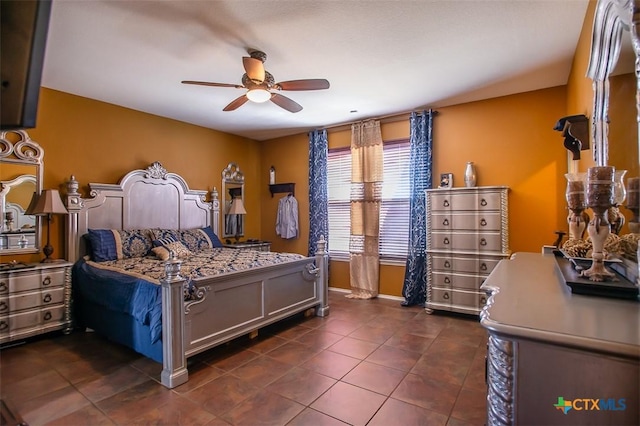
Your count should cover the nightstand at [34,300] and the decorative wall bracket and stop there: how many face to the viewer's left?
1

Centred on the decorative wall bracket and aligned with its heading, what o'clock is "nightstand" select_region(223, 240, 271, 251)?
The nightstand is roughly at 12 o'clock from the decorative wall bracket.

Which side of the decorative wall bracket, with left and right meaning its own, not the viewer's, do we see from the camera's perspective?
left

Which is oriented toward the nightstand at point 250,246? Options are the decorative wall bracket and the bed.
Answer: the decorative wall bracket

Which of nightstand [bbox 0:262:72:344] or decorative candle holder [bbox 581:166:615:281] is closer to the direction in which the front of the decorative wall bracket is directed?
the nightstand

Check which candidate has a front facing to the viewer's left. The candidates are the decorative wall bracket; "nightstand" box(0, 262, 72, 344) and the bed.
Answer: the decorative wall bracket

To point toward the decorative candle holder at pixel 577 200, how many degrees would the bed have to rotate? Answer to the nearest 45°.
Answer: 0° — it already faces it

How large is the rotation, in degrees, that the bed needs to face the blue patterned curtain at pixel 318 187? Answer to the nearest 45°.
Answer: approximately 90° to its left

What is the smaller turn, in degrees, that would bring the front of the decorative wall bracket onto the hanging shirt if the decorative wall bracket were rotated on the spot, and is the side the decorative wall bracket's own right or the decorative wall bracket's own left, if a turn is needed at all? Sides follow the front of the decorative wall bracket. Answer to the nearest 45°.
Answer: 0° — it already faces it

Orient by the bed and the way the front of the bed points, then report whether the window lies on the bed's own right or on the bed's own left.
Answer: on the bed's own left

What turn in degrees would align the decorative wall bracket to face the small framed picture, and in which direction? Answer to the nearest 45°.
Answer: approximately 45° to its right

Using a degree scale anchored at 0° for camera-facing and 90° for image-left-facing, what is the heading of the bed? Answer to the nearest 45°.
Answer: approximately 315°

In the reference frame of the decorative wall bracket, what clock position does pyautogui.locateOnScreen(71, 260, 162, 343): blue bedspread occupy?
The blue bedspread is roughly at 11 o'clock from the decorative wall bracket.
